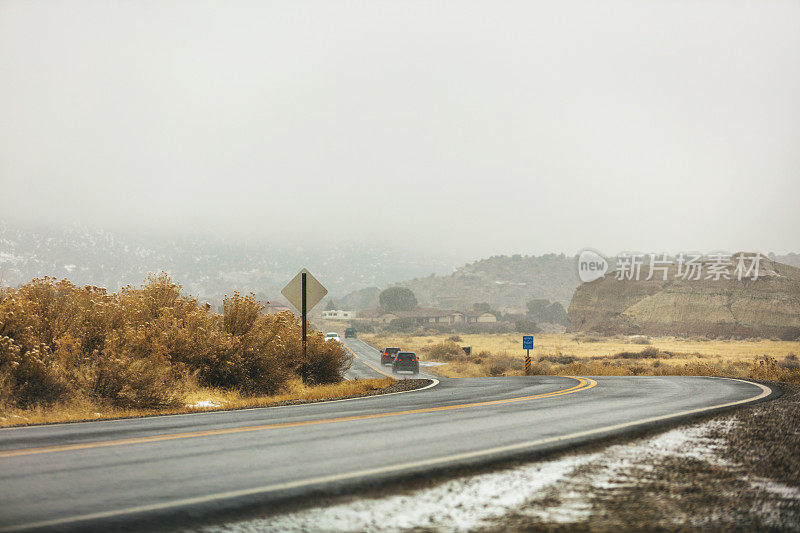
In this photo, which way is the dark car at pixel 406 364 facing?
away from the camera

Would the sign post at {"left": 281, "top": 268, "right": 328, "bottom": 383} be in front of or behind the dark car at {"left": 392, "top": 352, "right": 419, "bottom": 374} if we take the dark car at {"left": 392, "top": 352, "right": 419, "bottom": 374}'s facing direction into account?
behind
